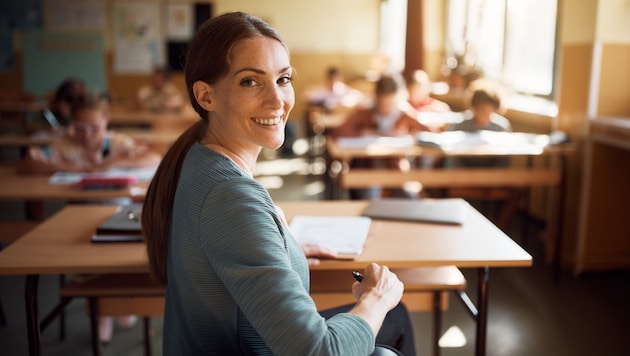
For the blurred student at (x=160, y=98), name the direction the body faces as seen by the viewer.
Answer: toward the camera

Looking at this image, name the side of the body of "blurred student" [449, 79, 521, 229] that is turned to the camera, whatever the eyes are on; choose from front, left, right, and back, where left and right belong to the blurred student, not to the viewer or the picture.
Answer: front

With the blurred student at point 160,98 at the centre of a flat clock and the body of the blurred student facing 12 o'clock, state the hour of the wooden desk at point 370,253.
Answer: The wooden desk is roughly at 12 o'clock from the blurred student.

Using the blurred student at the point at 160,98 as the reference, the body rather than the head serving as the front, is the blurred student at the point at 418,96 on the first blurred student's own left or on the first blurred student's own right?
on the first blurred student's own left

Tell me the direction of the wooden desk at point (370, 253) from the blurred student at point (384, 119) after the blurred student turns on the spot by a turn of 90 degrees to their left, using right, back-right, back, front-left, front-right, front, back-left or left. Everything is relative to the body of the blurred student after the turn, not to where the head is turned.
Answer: right

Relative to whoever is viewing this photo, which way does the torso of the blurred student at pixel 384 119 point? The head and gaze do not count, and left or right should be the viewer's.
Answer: facing the viewer

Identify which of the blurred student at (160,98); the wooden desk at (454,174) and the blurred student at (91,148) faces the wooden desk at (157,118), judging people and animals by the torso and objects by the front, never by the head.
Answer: the blurred student at (160,98)

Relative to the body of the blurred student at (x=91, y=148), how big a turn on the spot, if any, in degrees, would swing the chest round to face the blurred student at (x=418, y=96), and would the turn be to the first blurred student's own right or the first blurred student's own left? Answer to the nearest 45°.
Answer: approximately 135° to the first blurred student's own left

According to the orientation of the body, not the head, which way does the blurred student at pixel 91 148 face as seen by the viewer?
toward the camera

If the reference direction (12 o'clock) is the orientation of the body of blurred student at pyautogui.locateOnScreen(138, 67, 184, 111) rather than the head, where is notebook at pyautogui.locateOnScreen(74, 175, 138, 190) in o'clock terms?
The notebook is roughly at 12 o'clock from the blurred student.

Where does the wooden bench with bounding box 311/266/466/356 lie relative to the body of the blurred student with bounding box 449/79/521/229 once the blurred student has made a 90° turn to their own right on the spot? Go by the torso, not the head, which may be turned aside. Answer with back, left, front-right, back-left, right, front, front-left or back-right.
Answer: left
